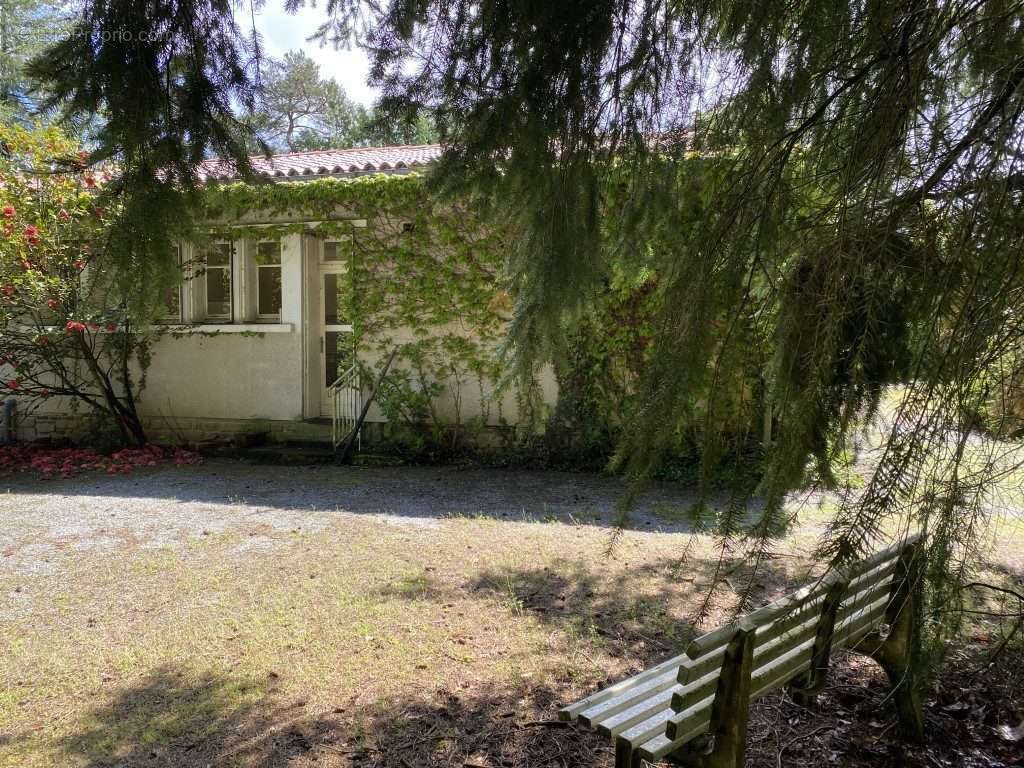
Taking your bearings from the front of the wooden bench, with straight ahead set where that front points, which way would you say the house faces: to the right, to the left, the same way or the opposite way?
the opposite way

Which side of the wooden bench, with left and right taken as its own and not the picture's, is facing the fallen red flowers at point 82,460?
front

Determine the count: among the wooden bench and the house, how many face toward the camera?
1

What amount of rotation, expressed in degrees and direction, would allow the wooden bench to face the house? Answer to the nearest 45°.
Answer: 0° — it already faces it

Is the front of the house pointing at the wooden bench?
yes

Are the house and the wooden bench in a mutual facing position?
yes

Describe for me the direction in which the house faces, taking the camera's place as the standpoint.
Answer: facing the viewer

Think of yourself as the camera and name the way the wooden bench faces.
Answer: facing away from the viewer and to the left of the viewer

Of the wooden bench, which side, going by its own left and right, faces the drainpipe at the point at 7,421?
front

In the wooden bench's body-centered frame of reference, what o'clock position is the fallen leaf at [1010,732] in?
The fallen leaf is roughly at 3 o'clock from the wooden bench.
